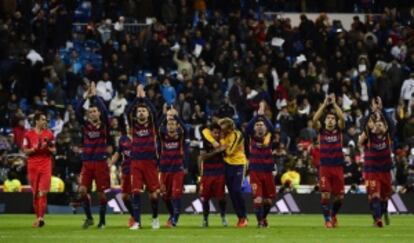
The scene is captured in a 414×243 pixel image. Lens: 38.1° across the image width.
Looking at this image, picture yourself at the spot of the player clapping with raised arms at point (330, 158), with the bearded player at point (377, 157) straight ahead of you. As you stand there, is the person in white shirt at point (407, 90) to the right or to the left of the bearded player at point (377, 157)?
left

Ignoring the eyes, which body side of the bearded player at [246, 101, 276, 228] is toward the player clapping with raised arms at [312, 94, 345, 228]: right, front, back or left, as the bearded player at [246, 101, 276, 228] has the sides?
left

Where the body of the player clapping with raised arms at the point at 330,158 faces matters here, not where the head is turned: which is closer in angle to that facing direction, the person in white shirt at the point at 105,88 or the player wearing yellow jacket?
the player wearing yellow jacket

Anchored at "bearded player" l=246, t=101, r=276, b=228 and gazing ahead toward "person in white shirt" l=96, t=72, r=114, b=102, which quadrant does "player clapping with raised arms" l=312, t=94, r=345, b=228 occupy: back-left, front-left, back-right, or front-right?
back-right
